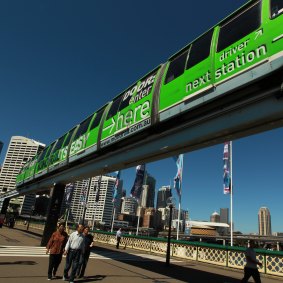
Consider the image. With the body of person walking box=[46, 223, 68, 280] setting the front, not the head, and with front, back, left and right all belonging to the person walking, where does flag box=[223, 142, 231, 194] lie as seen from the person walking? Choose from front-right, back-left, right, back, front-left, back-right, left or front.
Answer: back-left

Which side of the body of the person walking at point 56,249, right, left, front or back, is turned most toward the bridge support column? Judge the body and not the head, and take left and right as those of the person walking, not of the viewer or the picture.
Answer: back

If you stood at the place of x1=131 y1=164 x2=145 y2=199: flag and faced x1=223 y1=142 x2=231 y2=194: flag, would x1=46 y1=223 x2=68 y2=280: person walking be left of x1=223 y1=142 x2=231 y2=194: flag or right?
right

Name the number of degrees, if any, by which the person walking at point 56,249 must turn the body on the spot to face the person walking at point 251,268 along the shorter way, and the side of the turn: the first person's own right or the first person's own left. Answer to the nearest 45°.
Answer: approximately 90° to the first person's own left
